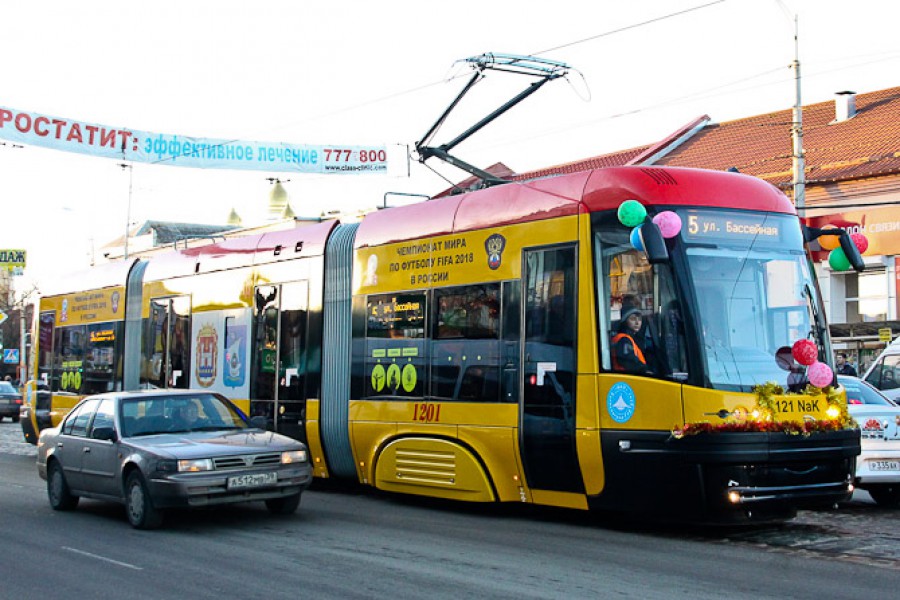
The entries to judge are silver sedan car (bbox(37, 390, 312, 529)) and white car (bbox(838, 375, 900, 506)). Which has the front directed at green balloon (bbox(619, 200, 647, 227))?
the silver sedan car

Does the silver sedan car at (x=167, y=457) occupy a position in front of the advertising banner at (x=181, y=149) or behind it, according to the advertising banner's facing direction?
in front

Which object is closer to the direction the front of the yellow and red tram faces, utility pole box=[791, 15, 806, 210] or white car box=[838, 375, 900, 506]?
the white car

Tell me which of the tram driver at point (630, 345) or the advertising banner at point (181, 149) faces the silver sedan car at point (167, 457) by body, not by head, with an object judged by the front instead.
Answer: the advertising banner

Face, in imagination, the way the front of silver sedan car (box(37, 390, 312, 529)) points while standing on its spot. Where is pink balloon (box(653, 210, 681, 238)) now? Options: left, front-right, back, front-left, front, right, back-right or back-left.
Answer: front

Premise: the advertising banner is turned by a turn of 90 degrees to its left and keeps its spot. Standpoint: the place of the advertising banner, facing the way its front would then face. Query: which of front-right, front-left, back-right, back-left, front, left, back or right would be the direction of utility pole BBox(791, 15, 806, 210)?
front-right

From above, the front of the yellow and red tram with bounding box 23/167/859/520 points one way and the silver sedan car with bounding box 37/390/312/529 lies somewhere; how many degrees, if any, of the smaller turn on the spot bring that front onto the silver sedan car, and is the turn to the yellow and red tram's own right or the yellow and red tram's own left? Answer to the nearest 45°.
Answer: approximately 135° to the yellow and red tram's own right

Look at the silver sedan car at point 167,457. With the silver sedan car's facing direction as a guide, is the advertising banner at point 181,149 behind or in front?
behind

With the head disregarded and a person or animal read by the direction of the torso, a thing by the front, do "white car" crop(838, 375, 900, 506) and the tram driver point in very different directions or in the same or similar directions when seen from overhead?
very different directions

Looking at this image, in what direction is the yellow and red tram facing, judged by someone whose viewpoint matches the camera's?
facing the viewer and to the right of the viewer

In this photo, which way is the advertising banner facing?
toward the camera
